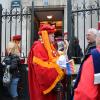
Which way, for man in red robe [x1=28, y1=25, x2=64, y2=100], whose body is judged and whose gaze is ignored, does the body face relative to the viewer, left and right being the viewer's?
facing to the right of the viewer
